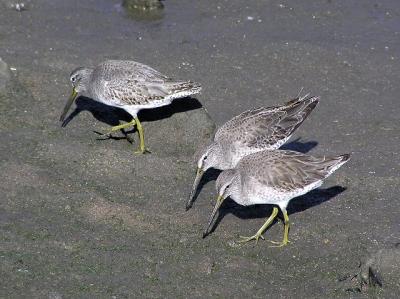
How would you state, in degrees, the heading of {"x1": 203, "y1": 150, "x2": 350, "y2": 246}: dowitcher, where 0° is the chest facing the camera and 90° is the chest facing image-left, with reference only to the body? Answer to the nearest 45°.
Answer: approximately 90°

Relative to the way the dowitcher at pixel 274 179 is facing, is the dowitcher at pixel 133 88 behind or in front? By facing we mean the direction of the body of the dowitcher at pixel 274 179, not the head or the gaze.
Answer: in front

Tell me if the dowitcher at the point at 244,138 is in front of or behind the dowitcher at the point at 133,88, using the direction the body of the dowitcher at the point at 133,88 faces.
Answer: behind

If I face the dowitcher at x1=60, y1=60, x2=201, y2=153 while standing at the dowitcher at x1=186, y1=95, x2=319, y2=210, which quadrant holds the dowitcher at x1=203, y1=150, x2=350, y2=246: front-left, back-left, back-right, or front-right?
back-left

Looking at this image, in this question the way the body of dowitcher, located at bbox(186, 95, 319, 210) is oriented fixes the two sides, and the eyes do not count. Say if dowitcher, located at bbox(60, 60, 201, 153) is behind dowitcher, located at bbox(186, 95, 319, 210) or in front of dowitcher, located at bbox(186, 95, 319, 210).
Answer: in front

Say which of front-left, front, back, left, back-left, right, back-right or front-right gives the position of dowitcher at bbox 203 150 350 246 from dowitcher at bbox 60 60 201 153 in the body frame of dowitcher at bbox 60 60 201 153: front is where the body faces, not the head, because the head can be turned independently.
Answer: back-left

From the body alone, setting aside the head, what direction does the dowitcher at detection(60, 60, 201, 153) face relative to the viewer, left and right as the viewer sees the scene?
facing to the left of the viewer

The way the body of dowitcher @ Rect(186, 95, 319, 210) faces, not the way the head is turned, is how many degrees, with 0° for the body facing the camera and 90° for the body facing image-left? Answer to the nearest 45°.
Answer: approximately 90°
